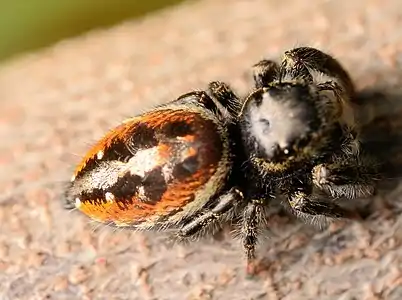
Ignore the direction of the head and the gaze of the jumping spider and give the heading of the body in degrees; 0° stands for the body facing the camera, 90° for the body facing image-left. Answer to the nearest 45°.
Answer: approximately 270°
